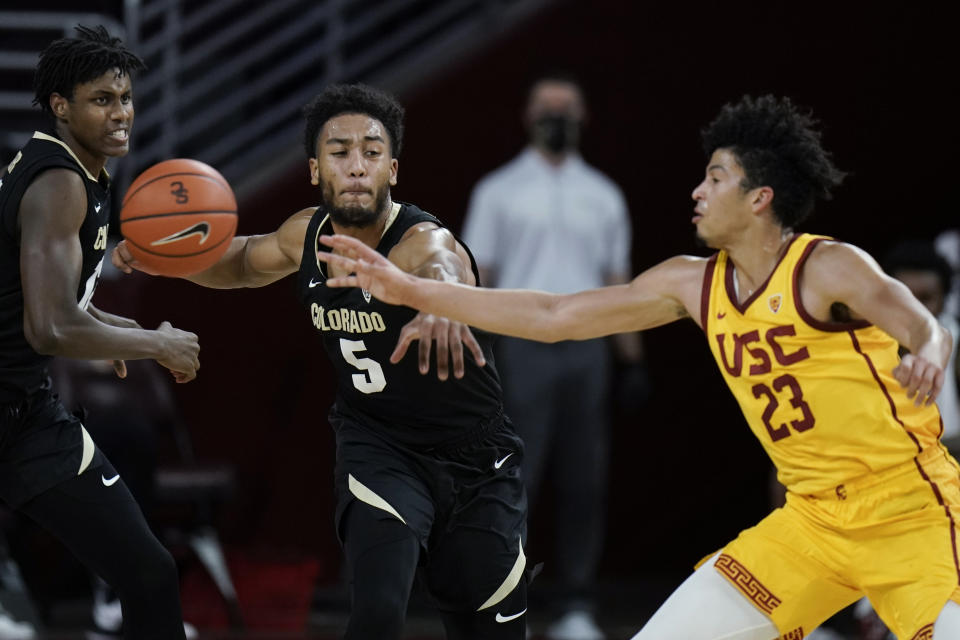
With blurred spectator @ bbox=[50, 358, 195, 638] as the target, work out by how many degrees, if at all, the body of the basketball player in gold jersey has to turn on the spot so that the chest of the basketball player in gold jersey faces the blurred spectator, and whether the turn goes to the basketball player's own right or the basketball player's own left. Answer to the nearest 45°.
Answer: approximately 90° to the basketball player's own right

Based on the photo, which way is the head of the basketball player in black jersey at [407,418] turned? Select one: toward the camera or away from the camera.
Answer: toward the camera

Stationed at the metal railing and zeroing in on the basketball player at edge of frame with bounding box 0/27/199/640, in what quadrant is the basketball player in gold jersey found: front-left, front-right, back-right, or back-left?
front-left

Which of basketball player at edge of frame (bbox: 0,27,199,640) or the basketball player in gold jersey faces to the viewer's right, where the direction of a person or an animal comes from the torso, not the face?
the basketball player at edge of frame

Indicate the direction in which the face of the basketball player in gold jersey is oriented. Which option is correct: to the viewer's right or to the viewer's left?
to the viewer's left

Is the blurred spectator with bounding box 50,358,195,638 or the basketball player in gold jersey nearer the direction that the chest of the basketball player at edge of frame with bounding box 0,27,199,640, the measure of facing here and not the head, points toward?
the basketball player in gold jersey

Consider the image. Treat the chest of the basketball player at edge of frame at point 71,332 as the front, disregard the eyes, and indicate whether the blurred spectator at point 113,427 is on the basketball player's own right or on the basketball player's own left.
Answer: on the basketball player's own left

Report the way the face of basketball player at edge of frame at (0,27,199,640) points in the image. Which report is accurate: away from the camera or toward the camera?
toward the camera

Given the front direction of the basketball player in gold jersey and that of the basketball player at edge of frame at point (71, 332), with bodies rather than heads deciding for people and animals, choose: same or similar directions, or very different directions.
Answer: very different directions

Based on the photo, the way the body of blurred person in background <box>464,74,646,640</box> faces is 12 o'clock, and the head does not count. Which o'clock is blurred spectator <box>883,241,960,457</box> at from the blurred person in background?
The blurred spectator is roughly at 10 o'clock from the blurred person in background.

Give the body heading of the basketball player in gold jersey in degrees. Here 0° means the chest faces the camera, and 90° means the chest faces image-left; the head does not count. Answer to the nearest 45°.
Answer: approximately 45°

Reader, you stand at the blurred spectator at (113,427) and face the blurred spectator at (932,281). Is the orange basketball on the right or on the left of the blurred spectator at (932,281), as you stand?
right

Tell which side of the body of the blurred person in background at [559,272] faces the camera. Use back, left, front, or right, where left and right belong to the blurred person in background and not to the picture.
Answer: front
